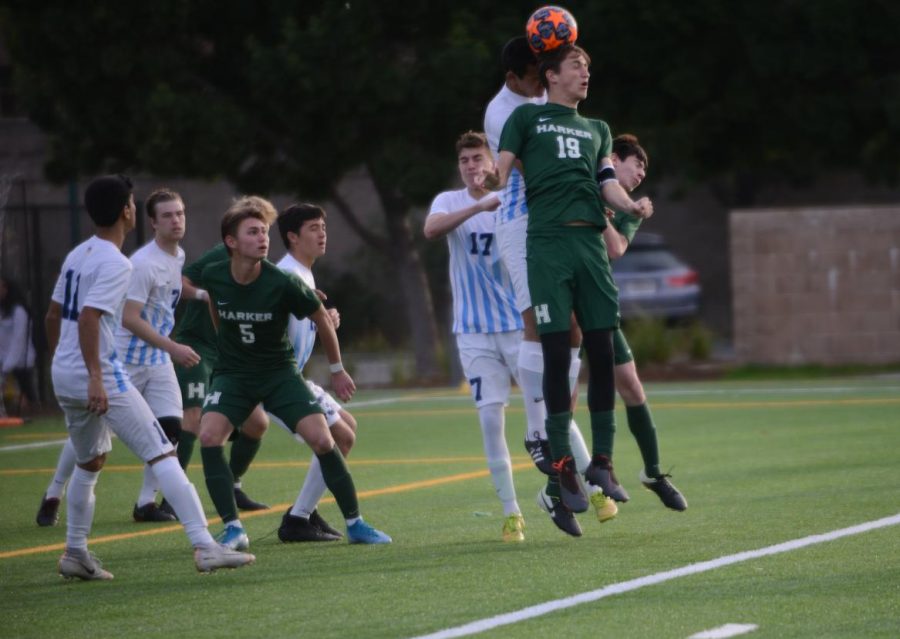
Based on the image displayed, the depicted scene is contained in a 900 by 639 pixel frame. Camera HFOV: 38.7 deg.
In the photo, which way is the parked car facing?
away from the camera

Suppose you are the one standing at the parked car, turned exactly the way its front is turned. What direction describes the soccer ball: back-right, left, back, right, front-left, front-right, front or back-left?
back
